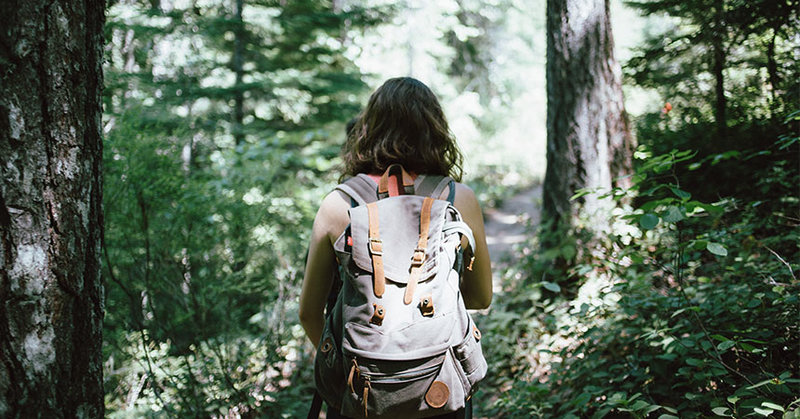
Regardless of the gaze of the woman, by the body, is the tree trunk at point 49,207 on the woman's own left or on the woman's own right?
on the woman's own left

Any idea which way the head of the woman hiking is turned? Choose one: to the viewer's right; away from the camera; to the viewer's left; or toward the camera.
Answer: away from the camera

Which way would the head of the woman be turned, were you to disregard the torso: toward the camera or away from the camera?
away from the camera

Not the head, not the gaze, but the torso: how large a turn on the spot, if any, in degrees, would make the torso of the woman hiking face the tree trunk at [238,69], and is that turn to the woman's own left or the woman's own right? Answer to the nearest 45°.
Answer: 0° — they already face it

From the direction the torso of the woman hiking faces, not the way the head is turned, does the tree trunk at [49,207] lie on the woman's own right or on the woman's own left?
on the woman's own left

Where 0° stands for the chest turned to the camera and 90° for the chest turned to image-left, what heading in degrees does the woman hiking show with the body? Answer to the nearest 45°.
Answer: approximately 180°

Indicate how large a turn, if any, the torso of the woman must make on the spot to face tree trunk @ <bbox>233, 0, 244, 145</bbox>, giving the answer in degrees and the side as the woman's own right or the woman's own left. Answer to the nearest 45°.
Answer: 0° — they already face it
